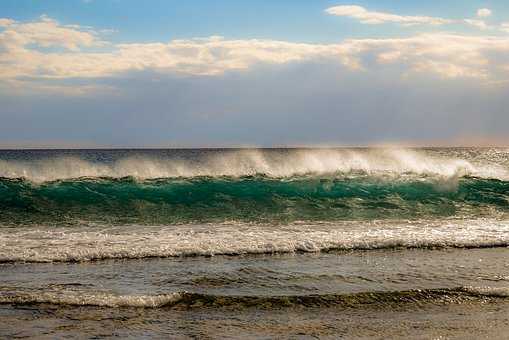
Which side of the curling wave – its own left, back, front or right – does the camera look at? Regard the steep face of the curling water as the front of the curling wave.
front
